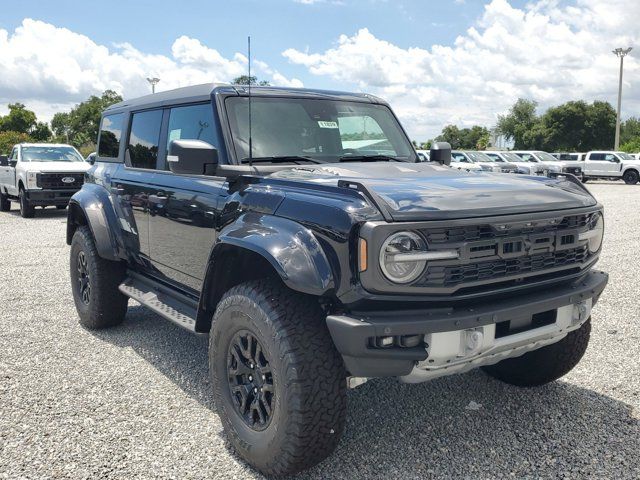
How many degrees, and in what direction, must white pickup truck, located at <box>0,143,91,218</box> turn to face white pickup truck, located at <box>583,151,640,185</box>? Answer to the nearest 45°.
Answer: approximately 45° to its left

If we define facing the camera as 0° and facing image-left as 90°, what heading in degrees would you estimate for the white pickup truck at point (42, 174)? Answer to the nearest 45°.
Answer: approximately 315°

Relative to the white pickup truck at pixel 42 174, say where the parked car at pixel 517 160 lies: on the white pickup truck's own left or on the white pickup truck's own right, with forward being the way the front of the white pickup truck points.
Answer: on the white pickup truck's own left

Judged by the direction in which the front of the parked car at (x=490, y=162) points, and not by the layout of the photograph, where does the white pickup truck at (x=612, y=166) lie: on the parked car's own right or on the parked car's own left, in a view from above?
on the parked car's own left

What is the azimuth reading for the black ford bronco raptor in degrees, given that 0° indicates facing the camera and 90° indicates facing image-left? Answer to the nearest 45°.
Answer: approximately 315°

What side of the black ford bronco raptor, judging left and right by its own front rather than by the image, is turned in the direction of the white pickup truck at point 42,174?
back

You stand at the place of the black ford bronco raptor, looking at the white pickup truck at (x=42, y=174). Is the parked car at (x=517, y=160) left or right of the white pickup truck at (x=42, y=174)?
right

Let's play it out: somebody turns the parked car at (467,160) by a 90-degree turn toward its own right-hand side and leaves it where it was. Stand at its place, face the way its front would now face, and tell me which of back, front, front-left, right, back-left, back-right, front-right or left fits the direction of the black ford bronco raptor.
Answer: front-left

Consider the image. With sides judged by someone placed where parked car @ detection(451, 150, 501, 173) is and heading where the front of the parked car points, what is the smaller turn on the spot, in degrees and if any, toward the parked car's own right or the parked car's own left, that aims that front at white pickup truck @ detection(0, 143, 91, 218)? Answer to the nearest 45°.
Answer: approximately 90° to the parked car's own right
